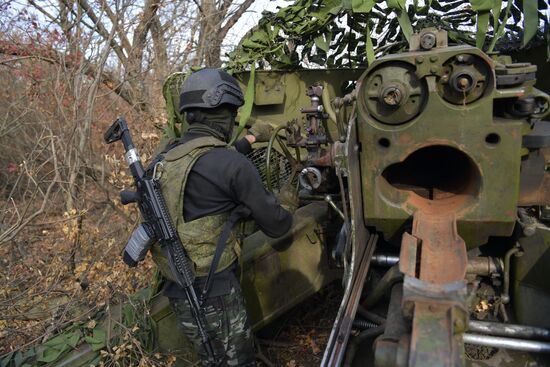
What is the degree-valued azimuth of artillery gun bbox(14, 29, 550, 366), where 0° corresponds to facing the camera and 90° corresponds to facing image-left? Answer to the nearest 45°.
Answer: approximately 180°

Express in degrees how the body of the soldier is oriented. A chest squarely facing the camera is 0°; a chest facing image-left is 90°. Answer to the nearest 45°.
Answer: approximately 225°

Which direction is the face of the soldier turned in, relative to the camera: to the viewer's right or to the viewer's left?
to the viewer's right

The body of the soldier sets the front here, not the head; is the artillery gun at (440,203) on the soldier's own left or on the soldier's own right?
on the soldier's own right
